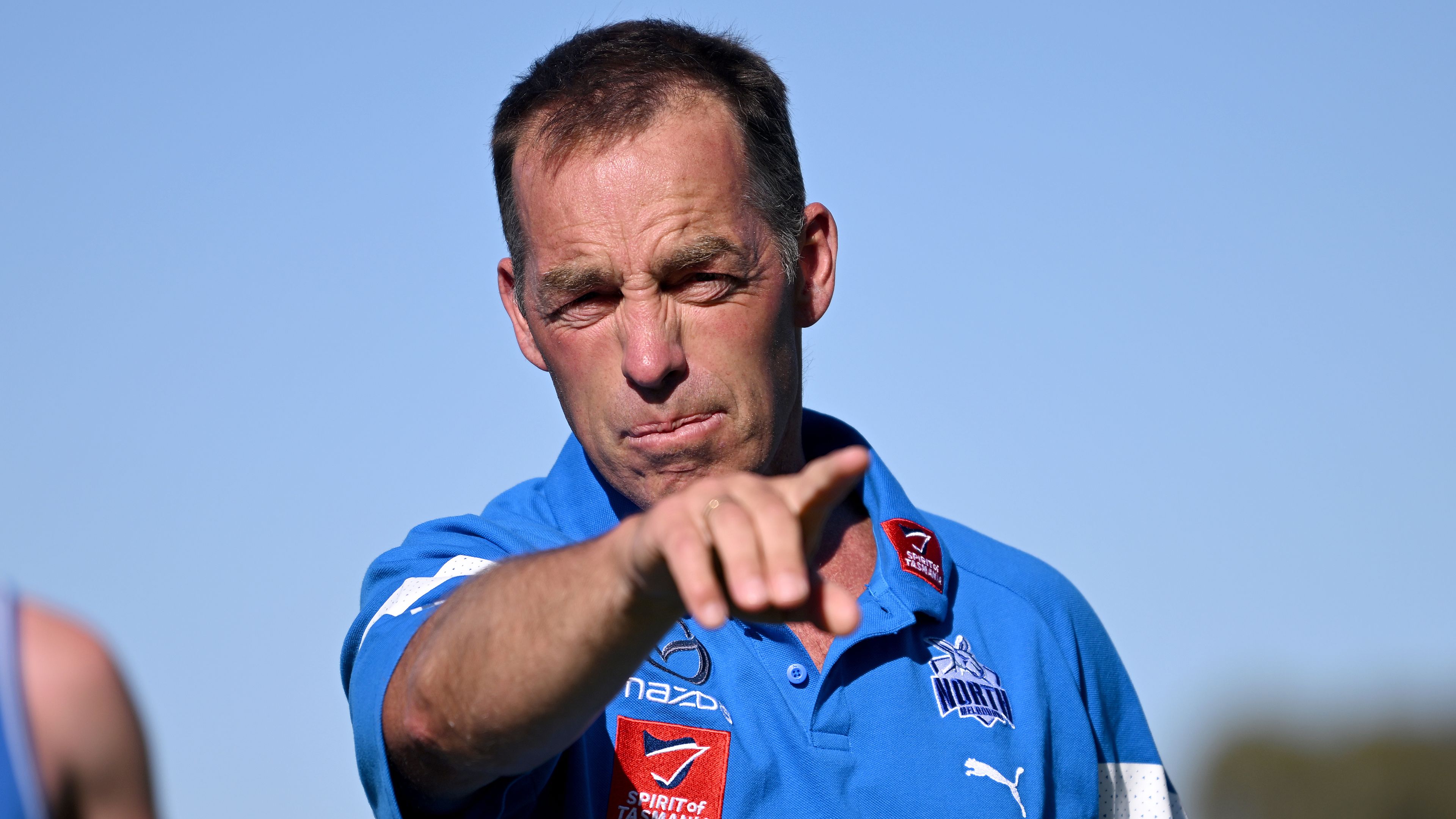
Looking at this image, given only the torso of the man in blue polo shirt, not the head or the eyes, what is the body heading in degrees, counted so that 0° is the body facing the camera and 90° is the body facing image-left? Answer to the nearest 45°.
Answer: approximately 0°

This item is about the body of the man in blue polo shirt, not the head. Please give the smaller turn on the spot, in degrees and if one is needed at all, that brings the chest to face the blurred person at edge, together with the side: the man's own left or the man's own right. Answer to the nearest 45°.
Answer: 0° — they already face them
